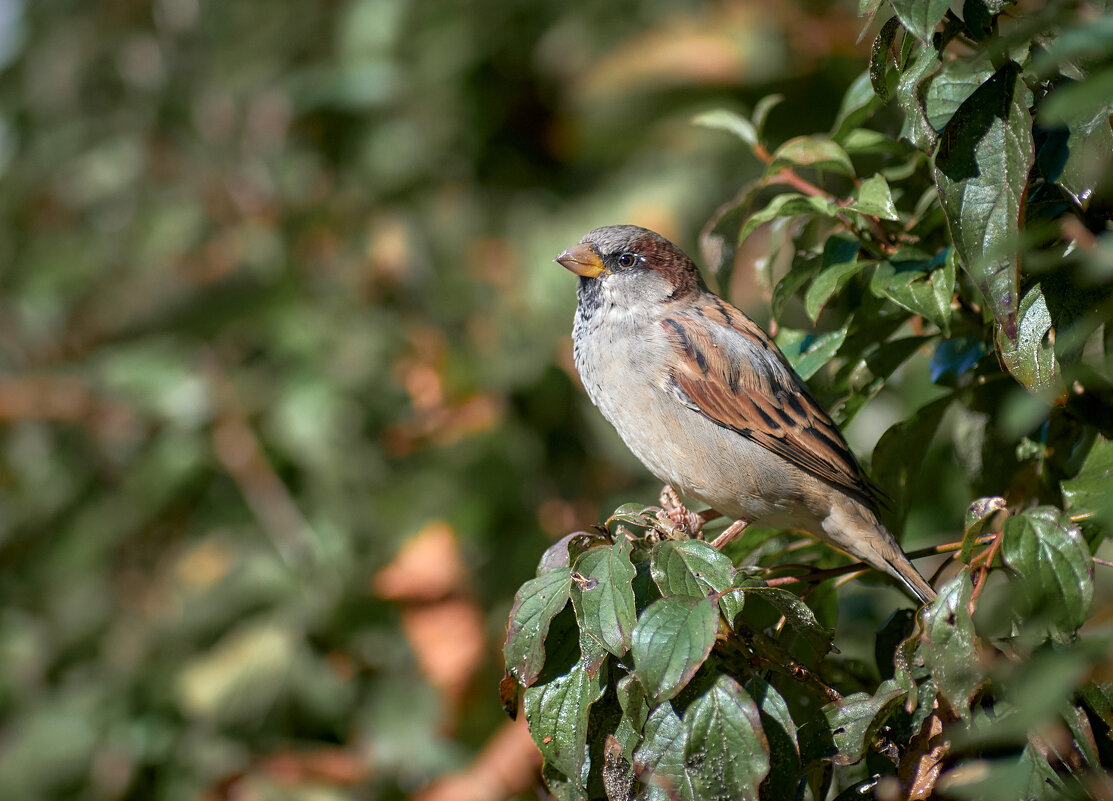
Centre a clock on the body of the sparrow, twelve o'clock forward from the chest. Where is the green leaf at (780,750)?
The green leaf is roughly at 9 o'clock from the sparrow.

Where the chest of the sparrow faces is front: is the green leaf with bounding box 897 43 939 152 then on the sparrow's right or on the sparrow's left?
on the sparrow's left

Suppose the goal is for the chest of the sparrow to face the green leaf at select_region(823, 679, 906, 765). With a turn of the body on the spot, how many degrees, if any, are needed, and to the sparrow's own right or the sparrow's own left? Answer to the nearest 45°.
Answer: approximately 90° to the sparrow's own left

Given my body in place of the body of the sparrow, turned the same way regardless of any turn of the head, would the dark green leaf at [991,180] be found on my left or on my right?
on my left

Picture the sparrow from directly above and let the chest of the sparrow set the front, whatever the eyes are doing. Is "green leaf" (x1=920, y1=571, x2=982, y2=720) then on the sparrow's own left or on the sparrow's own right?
on the sparrow's own left

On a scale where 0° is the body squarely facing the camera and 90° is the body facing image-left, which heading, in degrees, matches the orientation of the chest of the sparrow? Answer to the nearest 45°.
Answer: approximately 90°

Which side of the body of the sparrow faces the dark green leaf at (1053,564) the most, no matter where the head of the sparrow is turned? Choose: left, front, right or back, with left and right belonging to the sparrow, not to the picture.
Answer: back
